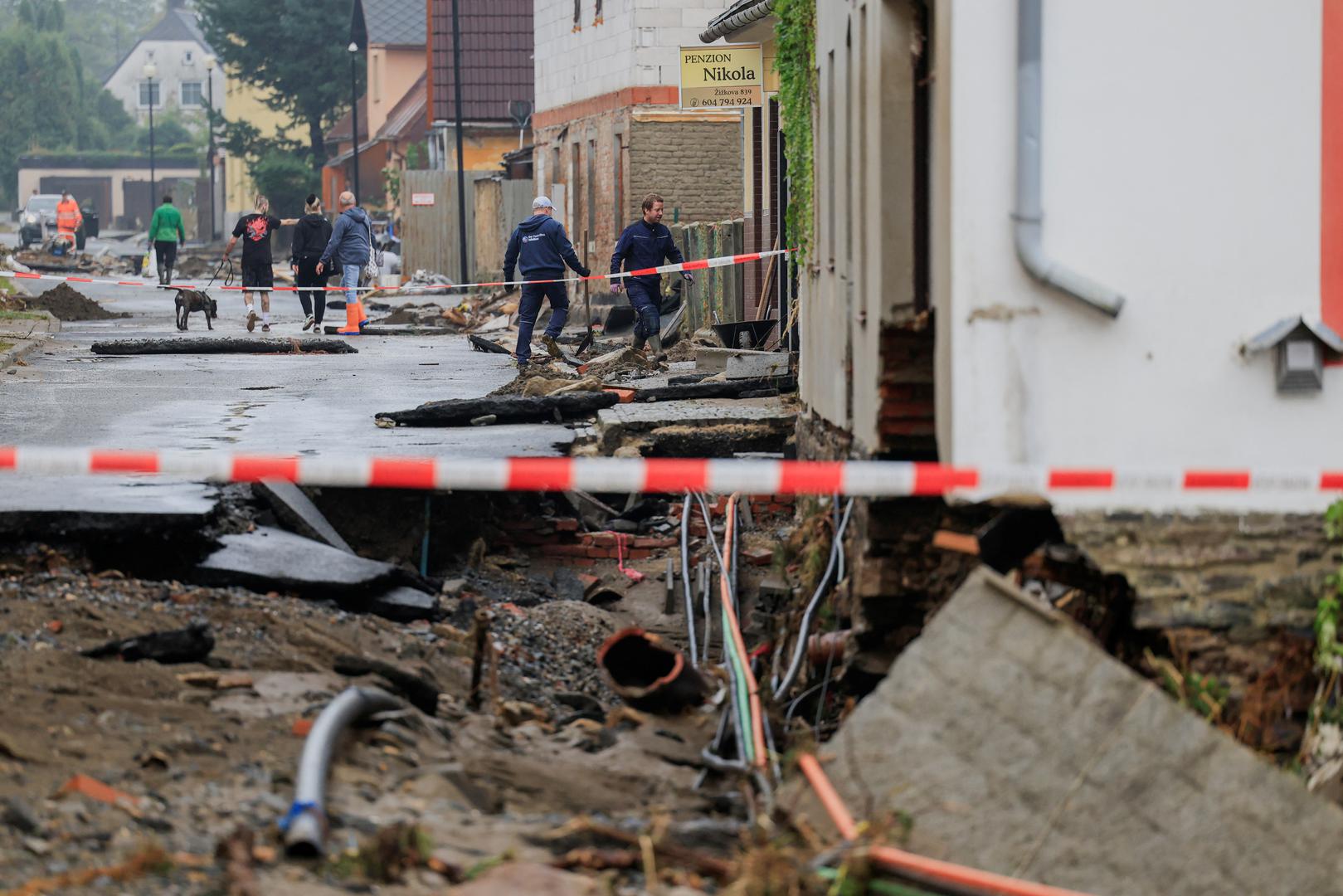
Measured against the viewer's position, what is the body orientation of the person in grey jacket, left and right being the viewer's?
facing away from the viewer and to the left of the viewer

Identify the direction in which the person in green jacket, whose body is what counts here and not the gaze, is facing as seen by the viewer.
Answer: away from the camera

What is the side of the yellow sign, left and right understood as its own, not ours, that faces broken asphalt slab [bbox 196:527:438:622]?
front

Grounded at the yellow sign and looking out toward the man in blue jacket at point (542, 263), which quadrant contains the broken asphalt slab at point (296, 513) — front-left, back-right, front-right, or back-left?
front-left

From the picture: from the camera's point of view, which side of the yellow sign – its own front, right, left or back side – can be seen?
front
